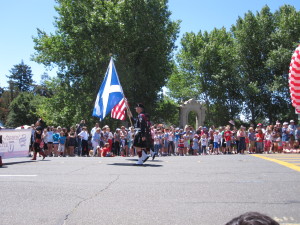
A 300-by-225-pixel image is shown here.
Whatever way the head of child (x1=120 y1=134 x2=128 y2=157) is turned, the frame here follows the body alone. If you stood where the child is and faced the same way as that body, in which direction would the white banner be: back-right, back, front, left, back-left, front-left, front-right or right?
front-right

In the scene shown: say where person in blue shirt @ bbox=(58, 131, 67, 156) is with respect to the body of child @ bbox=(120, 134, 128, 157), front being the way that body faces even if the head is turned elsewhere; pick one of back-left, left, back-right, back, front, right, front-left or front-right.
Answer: right

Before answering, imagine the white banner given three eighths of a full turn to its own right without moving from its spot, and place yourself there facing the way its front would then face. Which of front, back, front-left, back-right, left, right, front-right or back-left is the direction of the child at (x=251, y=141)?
back-right

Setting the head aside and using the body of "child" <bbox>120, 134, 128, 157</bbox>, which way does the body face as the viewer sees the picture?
toward the camera

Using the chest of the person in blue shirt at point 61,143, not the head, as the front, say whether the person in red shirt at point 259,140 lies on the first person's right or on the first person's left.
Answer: on the first person's left

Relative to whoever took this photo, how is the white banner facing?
facing the viewer

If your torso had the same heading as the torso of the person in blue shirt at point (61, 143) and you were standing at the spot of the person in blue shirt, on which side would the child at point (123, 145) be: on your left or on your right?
on your left

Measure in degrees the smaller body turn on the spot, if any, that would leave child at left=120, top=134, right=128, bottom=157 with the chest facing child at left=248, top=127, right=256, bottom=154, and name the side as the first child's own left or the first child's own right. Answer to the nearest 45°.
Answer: approximately 90° to the first child's own left

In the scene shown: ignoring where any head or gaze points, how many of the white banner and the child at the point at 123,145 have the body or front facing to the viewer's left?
0
